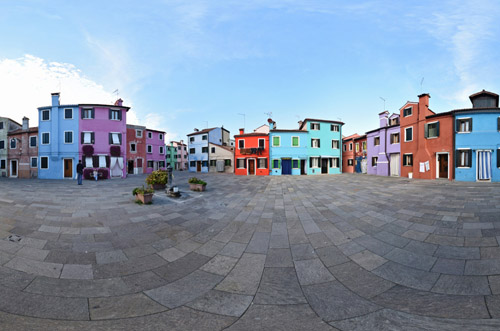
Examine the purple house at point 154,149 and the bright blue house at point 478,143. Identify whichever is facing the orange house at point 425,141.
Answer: the purple house

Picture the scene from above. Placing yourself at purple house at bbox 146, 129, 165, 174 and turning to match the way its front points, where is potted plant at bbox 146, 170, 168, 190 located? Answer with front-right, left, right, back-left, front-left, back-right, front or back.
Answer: front-right

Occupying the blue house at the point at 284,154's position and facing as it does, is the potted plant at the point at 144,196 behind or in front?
in front

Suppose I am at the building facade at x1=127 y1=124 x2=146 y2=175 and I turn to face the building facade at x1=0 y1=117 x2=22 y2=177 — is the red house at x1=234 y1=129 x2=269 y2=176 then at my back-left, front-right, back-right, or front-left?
back-left

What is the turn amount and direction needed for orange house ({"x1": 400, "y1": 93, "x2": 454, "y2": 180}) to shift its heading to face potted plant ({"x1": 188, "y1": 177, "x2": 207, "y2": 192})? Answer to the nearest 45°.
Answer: approximately 45° to its right

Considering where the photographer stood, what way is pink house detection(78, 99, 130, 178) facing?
facing the viewer

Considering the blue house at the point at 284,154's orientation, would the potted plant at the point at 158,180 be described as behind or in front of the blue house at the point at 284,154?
in front

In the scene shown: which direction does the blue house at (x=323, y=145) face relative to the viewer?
toward the camera

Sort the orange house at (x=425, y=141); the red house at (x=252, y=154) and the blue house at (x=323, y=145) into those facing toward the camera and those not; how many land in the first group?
3

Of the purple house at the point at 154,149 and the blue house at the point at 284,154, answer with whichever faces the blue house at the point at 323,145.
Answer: the purple house

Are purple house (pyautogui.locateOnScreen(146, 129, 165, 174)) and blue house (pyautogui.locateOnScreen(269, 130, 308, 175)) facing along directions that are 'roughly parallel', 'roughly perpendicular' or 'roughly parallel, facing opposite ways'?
roughly perpendicular

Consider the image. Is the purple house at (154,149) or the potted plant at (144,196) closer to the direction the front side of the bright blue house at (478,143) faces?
the potted plant

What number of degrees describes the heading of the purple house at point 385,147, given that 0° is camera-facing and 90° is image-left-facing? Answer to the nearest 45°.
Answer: approximately 45°

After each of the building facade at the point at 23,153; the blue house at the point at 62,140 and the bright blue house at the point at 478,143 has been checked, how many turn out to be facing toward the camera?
3

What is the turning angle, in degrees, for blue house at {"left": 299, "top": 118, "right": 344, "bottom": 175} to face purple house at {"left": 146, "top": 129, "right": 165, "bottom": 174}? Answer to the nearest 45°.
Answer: approximately 90° to its right

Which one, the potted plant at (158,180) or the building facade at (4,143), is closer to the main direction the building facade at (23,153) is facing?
the potted plant

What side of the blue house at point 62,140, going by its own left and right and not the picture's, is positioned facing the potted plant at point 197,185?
front

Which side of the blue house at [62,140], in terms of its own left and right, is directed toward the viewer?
front
